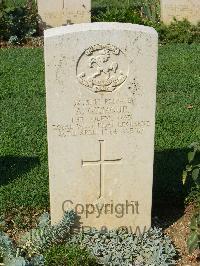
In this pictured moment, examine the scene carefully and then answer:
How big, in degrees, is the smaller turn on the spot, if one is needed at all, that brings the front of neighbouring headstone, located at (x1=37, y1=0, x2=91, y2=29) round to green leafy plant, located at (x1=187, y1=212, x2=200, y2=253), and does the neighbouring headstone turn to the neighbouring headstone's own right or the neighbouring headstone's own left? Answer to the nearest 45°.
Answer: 0° — it already faces it

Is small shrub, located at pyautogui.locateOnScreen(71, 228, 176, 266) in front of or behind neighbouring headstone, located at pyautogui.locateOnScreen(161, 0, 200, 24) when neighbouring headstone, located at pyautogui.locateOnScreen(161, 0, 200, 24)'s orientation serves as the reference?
in front

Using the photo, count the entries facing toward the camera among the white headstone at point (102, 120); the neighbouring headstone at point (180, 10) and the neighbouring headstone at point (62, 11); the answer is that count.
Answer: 3

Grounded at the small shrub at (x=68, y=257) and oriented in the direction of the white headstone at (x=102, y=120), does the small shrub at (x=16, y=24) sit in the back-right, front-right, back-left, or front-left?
front-left

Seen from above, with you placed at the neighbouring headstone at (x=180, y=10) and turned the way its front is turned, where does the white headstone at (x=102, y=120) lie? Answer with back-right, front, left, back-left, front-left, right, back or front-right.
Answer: front

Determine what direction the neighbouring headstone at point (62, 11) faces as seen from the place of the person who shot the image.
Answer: facing the viewer

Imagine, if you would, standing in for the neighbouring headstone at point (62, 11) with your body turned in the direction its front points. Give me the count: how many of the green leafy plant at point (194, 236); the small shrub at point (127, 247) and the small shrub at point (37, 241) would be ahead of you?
3

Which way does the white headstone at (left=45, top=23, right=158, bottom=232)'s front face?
toward the camera

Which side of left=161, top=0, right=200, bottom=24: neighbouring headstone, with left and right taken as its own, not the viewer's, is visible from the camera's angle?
front

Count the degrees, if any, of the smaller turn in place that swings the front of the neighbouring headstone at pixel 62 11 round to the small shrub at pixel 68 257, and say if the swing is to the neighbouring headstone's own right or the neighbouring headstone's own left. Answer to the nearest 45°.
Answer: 0° — it already faces it

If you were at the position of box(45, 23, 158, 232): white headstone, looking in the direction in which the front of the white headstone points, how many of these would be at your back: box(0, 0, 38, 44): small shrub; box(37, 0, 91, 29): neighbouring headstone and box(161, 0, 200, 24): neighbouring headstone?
3

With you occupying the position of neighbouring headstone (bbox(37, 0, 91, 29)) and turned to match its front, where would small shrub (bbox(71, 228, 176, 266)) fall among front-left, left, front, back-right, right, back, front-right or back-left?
front
